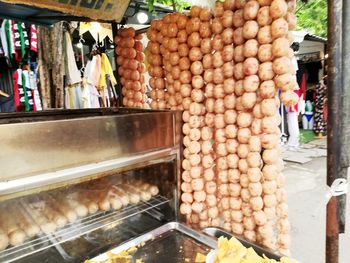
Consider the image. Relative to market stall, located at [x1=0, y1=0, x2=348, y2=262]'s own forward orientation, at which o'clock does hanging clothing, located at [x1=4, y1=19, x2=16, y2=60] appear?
The hanging clothing is roughly at 6 o'clock from the market stall.

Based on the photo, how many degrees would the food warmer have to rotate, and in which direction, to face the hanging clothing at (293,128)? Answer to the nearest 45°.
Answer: approximately 90° to its left

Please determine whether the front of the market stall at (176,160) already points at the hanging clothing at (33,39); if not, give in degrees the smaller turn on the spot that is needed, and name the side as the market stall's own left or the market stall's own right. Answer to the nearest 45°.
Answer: approximately 180°

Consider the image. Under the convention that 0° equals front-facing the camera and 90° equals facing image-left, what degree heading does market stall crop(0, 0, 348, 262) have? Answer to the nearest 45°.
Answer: approximately 315°

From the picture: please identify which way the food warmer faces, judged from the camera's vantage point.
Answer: facing the viewer and to the right of the viewer

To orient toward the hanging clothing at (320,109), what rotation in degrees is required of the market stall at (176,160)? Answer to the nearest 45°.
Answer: approximately 90° to its left

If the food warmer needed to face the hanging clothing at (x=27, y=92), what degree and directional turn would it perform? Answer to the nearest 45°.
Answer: approximately 180°

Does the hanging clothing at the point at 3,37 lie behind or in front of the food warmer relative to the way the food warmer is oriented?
behind

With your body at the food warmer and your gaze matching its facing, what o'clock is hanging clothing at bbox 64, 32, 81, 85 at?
The hanging clothing is roughly at 7 o'clock from the food warmer.

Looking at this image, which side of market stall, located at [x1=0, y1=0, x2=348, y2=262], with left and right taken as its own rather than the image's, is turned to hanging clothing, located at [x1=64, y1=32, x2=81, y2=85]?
back

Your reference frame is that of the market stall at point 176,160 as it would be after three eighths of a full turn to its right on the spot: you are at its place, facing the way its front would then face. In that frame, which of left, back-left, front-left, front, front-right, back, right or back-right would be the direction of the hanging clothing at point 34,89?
front-right

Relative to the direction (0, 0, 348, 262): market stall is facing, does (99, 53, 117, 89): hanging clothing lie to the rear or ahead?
to the rear
